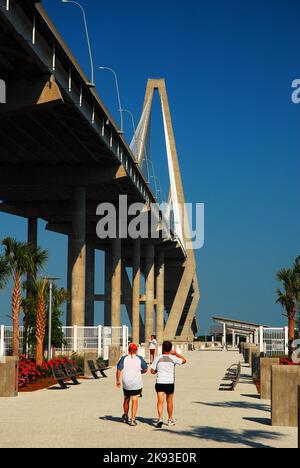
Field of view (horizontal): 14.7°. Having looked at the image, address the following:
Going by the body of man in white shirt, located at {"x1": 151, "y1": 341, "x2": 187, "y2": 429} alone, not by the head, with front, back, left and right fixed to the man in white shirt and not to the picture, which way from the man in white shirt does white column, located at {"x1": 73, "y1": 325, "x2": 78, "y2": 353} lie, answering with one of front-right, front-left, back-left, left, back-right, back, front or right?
front

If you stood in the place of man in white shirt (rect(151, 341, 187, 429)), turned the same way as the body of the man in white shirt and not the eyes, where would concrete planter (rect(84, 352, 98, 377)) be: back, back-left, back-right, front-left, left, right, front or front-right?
front

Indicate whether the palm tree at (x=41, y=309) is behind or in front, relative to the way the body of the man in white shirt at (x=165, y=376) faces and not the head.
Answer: in front

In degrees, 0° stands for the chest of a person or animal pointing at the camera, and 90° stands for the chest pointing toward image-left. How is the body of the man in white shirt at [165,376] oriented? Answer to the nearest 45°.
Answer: approximately 180°

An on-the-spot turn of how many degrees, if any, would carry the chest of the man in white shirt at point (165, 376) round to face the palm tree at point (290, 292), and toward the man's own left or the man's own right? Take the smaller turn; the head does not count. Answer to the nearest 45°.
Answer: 0° — they already face it

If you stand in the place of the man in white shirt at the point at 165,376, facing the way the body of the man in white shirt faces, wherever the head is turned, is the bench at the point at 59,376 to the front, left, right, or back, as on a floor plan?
front

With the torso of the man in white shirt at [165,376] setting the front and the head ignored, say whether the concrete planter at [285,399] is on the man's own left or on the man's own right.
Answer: on the man's own right

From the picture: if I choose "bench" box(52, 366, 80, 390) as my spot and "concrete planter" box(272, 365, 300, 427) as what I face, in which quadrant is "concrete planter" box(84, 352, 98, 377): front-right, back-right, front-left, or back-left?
back-left

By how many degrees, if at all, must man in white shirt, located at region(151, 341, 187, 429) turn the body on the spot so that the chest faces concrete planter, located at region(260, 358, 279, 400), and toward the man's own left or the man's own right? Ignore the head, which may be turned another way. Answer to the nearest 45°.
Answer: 0° — they already face it

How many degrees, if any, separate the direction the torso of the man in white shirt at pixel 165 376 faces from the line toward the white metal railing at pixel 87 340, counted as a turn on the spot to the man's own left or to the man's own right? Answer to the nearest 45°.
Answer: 0° — they already face it

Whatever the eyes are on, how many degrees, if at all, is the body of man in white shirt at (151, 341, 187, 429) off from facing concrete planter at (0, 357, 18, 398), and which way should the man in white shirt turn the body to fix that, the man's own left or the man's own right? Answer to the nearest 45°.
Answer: approximately 45° to the man's own left
